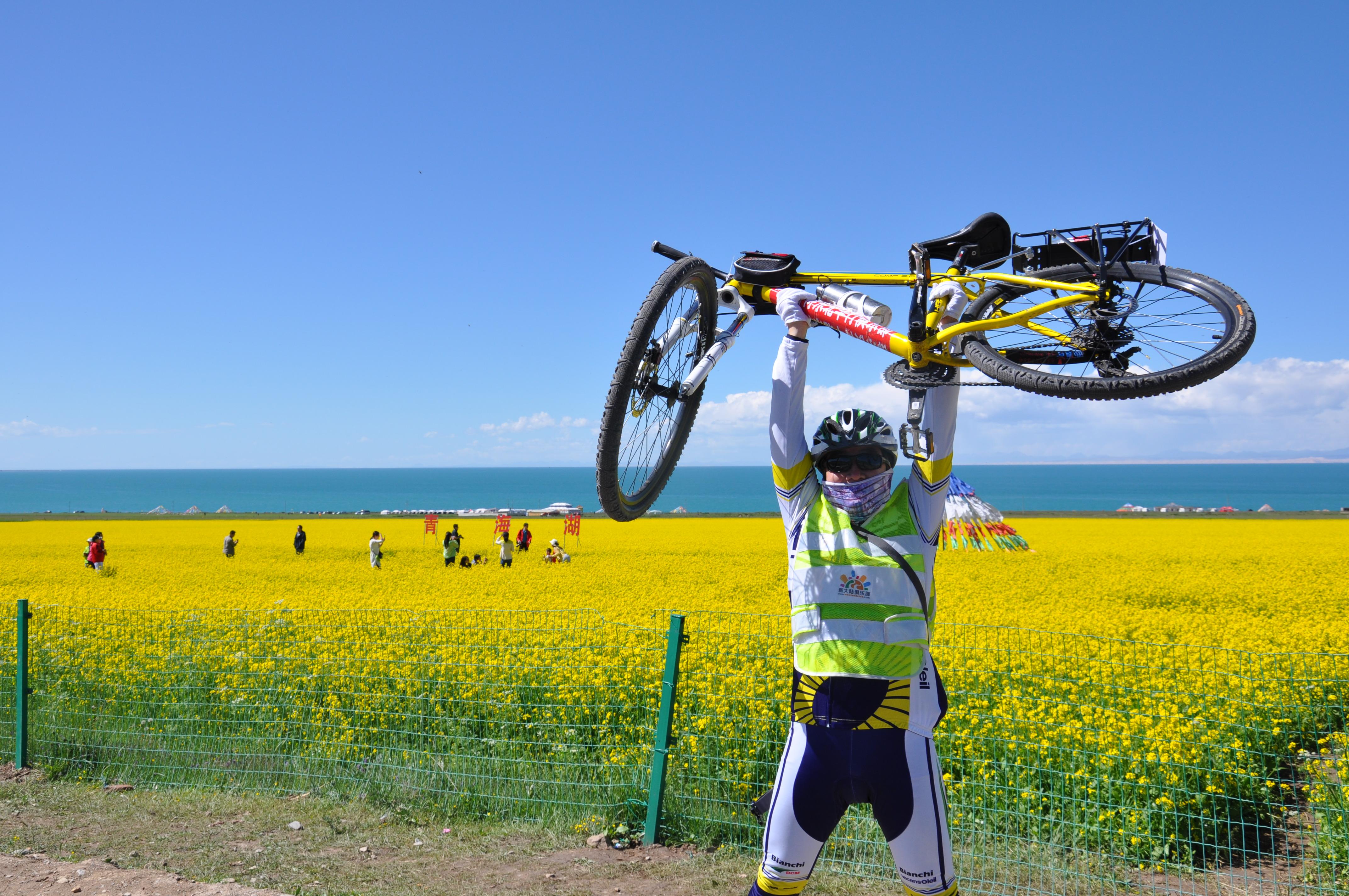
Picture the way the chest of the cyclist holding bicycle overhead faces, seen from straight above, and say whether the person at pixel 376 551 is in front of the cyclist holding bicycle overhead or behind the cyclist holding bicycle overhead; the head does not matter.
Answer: behind

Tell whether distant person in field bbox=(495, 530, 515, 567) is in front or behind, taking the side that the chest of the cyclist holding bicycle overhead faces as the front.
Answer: behind

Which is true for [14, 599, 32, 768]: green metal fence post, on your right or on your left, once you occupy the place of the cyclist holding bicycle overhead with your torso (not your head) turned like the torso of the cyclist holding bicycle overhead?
on your right

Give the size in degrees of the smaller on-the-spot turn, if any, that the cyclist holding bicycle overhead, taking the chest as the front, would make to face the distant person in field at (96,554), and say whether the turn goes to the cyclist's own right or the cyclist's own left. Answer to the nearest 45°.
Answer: approximately 135° to the cyclist's own right

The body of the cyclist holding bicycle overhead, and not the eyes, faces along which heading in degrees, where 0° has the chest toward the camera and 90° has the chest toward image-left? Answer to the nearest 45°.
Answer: approximately 0°
